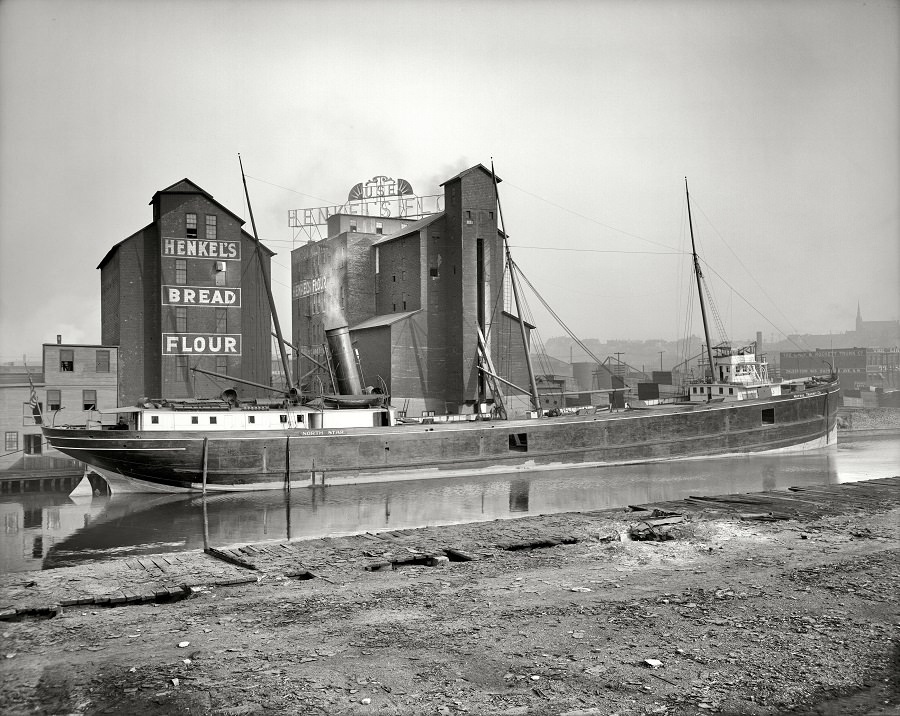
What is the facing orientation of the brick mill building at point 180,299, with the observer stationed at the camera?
facing the viewer

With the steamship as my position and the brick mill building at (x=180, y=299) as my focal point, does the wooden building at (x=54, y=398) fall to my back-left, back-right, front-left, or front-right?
front-left

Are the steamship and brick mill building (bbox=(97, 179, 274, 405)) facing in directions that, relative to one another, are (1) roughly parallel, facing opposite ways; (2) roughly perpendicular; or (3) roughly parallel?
roughly perpendicular

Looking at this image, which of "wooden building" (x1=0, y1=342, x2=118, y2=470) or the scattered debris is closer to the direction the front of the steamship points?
the scattered debris

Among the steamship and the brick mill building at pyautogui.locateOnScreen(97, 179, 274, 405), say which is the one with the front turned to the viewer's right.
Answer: the steamship

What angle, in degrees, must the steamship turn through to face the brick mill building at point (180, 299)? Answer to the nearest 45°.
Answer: approximately 135° to its left

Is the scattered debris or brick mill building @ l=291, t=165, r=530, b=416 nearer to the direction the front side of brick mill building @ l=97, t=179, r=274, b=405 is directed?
the scattered debris

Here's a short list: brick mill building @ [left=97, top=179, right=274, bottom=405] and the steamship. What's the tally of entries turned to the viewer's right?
1

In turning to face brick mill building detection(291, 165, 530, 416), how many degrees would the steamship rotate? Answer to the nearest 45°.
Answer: approximately 90° to its left

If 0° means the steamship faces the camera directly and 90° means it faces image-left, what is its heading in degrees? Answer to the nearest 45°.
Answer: approximately 270°

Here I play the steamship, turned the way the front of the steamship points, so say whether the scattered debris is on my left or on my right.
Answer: on my right

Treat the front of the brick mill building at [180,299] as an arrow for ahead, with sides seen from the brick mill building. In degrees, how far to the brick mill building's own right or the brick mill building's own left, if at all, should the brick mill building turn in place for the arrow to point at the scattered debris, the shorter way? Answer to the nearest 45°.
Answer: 0° — it already faces it
